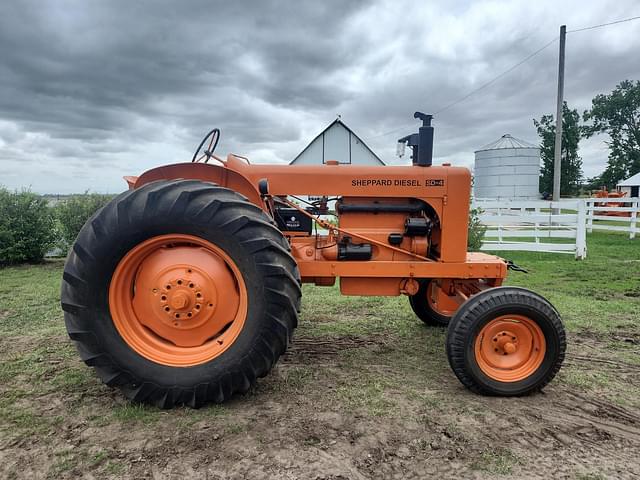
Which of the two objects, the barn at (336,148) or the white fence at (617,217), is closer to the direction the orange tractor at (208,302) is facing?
the white fence

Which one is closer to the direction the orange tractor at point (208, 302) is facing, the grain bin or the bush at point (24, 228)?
the grain bin

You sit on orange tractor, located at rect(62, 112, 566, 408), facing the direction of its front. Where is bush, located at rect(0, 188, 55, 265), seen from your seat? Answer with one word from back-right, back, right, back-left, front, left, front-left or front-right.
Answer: back-left

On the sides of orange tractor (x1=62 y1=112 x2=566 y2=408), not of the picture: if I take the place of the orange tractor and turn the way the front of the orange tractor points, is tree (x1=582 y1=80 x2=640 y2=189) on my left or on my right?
on my left

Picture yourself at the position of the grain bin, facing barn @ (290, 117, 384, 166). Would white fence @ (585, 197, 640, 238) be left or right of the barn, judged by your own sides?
left

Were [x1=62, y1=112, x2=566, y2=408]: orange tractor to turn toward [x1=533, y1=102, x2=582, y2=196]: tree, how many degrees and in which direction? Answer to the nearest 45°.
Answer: approximately 45° to its left

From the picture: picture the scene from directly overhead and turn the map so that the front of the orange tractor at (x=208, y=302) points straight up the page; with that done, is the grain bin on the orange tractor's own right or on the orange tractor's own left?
on the orange tractor's own left

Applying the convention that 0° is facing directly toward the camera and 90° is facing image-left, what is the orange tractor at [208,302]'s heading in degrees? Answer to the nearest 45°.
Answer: approximately 270°

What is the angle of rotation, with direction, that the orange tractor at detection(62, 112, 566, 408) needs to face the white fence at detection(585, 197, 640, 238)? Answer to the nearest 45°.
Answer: approximately 45° to its left

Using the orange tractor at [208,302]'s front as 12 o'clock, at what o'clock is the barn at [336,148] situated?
The barn is roughly at 9 o'clock from the orange tractor.
